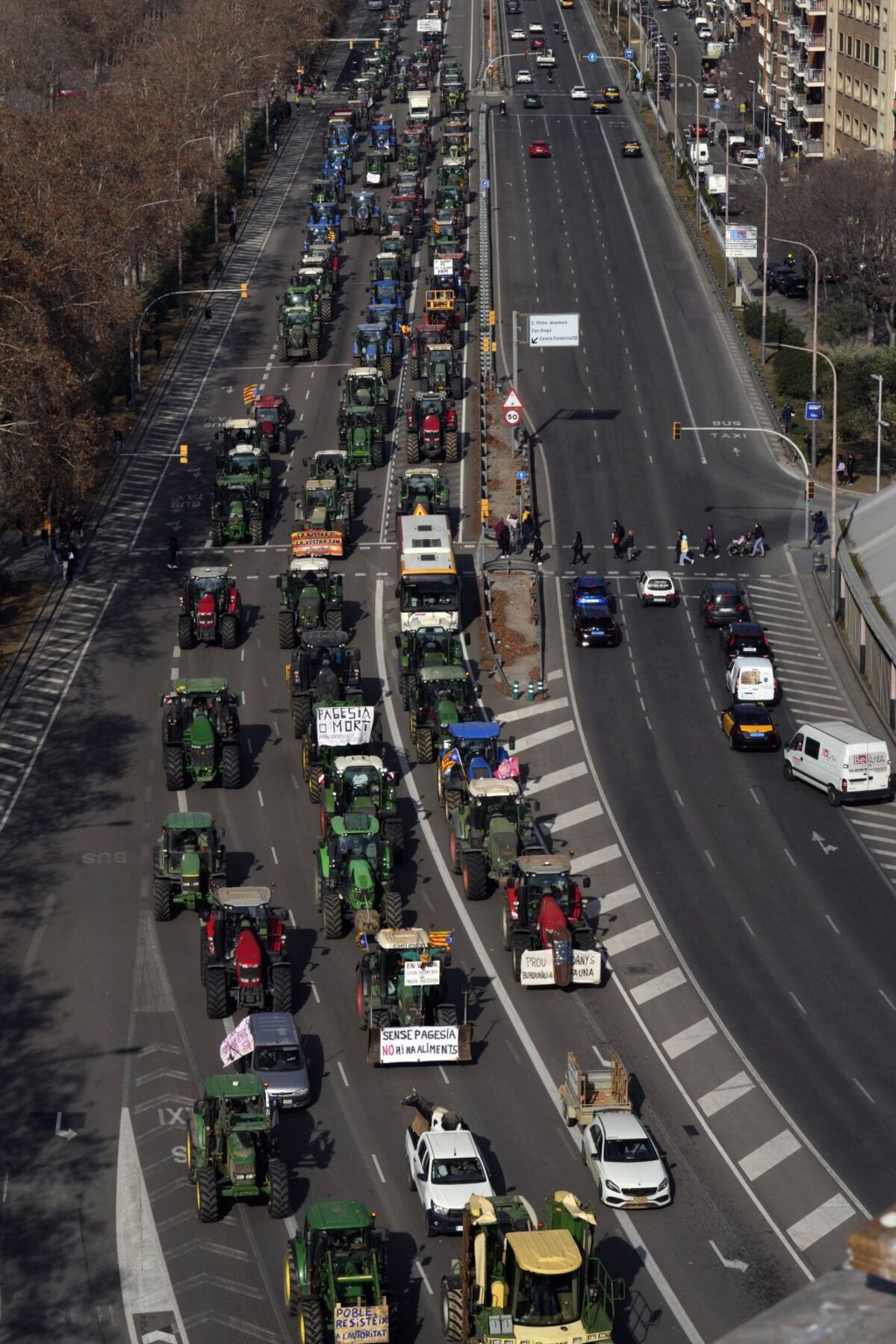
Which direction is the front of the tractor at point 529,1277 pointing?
toward the camera

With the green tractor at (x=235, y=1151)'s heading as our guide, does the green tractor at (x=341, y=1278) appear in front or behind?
in front

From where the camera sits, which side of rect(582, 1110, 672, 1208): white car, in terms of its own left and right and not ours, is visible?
front

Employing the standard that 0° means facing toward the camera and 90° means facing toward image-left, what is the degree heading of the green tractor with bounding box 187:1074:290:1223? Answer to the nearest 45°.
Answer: approximately 0°

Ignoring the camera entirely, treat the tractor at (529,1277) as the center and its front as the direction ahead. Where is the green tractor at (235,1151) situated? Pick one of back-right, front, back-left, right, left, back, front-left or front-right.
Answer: back-right

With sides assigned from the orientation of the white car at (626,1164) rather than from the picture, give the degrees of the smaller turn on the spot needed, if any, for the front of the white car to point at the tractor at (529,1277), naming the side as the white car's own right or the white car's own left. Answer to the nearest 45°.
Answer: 0° — it already faces it

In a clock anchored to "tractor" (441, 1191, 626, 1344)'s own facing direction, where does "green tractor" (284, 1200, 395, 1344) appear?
The green tractor is roughly at 4 o'clock from the tractor.

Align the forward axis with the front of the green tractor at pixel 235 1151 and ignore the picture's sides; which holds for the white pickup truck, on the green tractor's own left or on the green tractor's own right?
on the green tractor's own left

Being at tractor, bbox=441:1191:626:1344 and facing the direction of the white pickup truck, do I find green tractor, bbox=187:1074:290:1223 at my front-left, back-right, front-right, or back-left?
front-left

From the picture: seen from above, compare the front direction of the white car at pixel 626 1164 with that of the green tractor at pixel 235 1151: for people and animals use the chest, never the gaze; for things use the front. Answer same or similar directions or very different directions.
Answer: same or similar directions

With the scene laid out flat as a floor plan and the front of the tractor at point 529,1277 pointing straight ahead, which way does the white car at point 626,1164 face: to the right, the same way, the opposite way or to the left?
the same way

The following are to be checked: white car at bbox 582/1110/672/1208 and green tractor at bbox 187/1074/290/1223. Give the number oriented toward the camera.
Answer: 2
